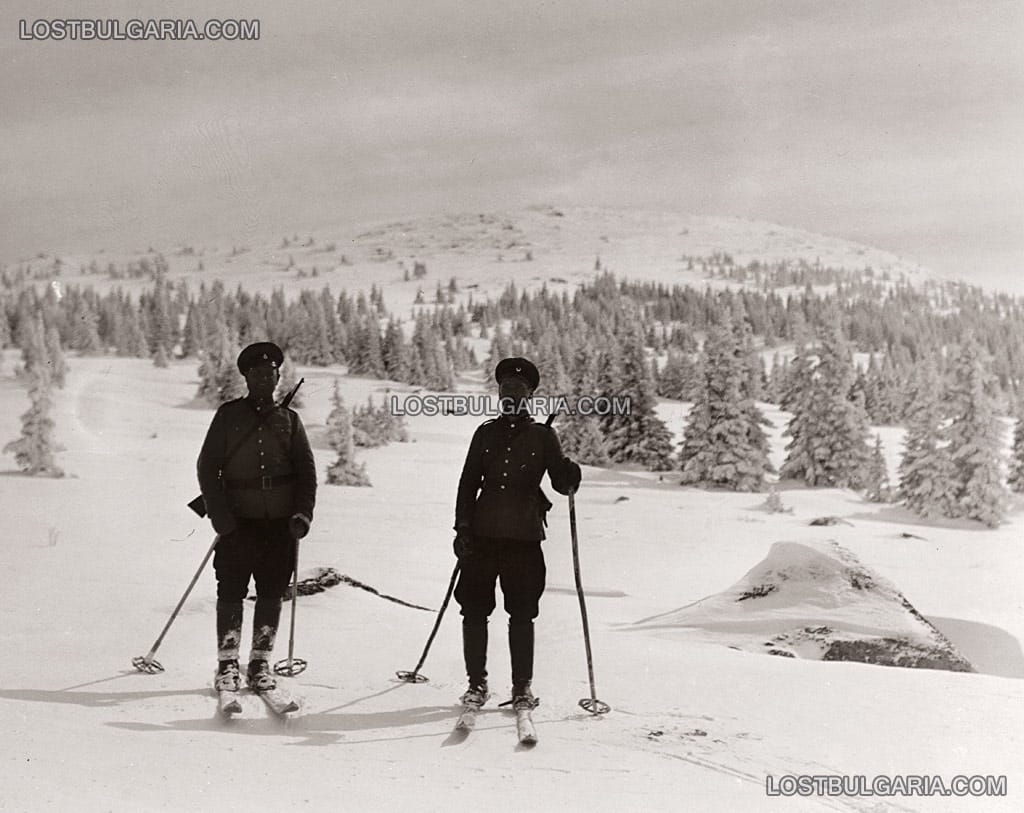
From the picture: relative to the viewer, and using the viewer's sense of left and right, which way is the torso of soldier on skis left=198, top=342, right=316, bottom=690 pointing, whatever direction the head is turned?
facing the viewer

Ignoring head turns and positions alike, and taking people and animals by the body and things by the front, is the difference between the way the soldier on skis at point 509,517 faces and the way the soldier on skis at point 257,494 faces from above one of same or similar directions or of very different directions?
same or similar directions

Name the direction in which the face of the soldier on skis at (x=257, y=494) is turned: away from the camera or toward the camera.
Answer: toward the camera

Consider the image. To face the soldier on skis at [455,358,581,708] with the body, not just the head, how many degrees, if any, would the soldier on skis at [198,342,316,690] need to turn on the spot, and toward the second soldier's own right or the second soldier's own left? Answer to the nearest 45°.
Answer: approximately 90° to the second soldier's own left

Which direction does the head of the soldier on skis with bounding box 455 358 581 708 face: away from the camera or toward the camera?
toward the camera

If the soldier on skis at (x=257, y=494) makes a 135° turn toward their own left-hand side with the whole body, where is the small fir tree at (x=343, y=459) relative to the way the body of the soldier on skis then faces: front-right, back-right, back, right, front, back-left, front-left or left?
front-left

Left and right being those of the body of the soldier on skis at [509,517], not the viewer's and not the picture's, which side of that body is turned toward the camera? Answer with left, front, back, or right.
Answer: front

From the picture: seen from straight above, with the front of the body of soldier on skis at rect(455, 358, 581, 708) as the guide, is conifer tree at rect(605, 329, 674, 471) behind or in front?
behind

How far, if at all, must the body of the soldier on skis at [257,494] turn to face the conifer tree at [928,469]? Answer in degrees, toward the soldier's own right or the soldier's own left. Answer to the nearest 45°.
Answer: approximately 135° to the soldier's own left

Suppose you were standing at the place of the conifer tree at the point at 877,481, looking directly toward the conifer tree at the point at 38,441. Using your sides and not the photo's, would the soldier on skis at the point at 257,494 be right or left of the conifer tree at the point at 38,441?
left

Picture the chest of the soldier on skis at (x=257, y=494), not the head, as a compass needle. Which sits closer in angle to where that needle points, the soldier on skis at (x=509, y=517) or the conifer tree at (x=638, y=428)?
the soldier on skis
